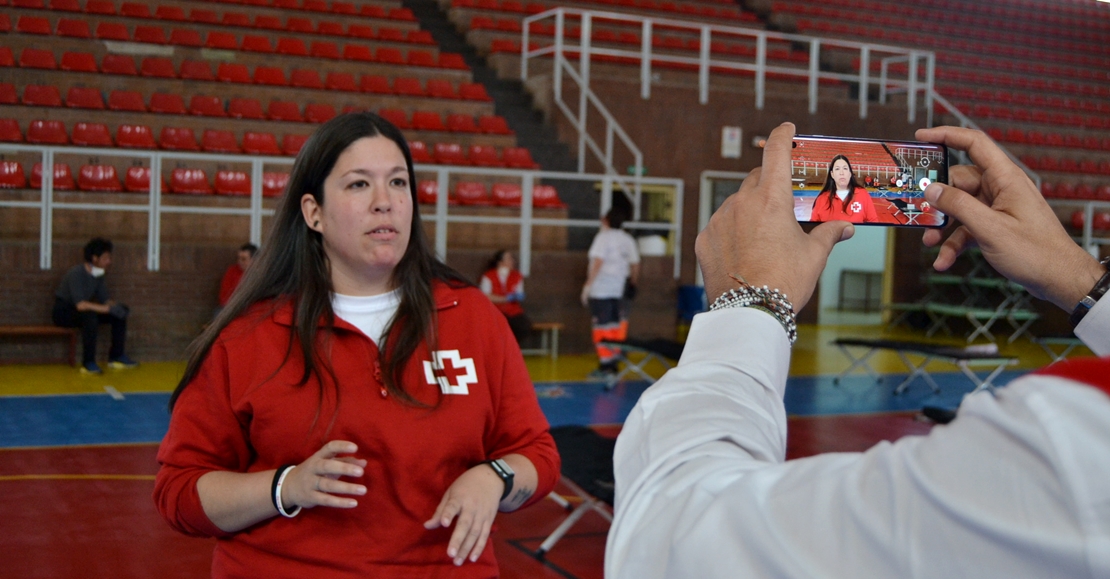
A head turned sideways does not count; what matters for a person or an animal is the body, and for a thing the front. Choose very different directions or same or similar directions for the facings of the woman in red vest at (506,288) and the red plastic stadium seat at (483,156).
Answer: same or similar directions

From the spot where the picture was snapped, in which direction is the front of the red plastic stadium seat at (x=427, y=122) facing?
facing the viewer

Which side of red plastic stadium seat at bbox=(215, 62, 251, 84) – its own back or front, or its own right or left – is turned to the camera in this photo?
front

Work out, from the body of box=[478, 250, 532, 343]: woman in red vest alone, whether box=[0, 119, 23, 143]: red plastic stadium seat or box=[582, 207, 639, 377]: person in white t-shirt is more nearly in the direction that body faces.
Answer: the person in white t-shirt

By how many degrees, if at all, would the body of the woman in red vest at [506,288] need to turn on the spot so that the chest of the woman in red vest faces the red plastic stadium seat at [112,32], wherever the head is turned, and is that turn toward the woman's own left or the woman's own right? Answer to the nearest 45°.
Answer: approximately 180°

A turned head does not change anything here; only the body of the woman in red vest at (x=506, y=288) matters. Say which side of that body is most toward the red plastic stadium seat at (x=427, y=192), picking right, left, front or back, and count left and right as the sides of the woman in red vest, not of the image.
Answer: back

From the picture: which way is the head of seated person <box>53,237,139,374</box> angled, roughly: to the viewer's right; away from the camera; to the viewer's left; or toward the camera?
to the viewer's right

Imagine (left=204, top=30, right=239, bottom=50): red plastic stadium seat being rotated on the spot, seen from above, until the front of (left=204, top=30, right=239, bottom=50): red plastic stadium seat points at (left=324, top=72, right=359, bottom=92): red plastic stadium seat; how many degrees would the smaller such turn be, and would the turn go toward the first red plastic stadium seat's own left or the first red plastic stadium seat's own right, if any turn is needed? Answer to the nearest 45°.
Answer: approximately 45° to the first red plastic stadium seat's own left

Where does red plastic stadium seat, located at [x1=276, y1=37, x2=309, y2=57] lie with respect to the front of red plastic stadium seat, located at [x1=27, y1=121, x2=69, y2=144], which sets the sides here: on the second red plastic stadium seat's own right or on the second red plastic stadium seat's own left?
on the second red plastic stadium seat's own left

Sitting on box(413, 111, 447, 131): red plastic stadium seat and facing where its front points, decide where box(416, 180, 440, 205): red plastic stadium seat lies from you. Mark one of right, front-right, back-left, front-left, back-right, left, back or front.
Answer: front

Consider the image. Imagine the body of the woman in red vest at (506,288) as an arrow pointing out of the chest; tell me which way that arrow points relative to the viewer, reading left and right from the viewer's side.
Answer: facing the viewer and to the right of the viewer

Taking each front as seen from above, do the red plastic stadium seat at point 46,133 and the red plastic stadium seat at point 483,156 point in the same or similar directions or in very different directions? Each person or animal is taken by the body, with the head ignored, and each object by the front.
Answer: same or similar directions

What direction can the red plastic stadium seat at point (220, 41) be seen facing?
toward the camera

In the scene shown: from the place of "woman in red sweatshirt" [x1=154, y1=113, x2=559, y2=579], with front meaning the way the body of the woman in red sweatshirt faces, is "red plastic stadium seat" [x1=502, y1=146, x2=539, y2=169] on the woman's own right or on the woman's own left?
on the woman's own left
